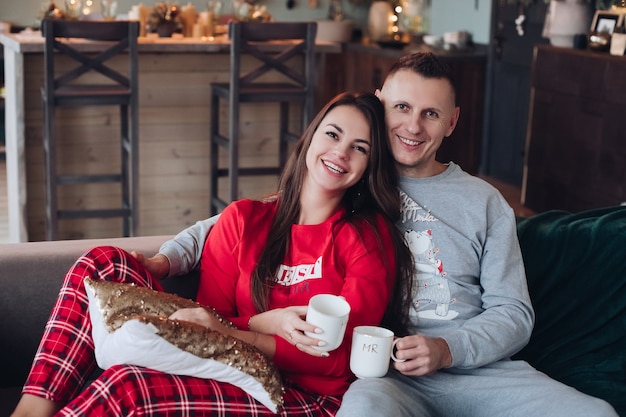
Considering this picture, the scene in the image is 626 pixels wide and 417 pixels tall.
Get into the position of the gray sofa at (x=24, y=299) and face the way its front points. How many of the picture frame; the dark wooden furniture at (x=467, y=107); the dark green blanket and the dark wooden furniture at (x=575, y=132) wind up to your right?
0

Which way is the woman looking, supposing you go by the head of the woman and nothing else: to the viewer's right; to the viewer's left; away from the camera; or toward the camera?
toward the camera

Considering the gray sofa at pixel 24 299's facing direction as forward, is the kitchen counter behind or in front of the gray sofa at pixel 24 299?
behind

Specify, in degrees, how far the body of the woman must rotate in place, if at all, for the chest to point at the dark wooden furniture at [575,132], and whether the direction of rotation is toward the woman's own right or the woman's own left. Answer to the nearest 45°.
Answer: approximately 180°

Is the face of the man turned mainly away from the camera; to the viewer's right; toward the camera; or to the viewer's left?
toward the camera

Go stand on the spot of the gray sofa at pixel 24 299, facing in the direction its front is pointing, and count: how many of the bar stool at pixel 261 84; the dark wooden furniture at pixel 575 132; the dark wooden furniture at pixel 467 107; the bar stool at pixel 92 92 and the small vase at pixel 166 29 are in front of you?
0

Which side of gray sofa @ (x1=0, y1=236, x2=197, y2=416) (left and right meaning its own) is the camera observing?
front

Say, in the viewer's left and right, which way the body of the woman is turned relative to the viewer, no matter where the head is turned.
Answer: facing the viewer and to the left of the viewer

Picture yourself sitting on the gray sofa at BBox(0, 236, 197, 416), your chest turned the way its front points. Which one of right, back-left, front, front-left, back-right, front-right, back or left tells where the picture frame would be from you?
back-left

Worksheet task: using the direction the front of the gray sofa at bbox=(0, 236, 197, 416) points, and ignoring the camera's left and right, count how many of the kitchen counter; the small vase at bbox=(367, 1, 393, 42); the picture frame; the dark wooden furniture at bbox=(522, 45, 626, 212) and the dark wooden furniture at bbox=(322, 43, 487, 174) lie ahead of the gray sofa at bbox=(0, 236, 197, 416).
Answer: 0

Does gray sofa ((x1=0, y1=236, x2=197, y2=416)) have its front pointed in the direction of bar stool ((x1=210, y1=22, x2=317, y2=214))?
no

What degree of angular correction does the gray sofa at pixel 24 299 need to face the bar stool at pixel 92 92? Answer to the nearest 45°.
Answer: approximately 180°

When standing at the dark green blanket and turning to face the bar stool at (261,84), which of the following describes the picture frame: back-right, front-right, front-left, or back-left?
front-right
